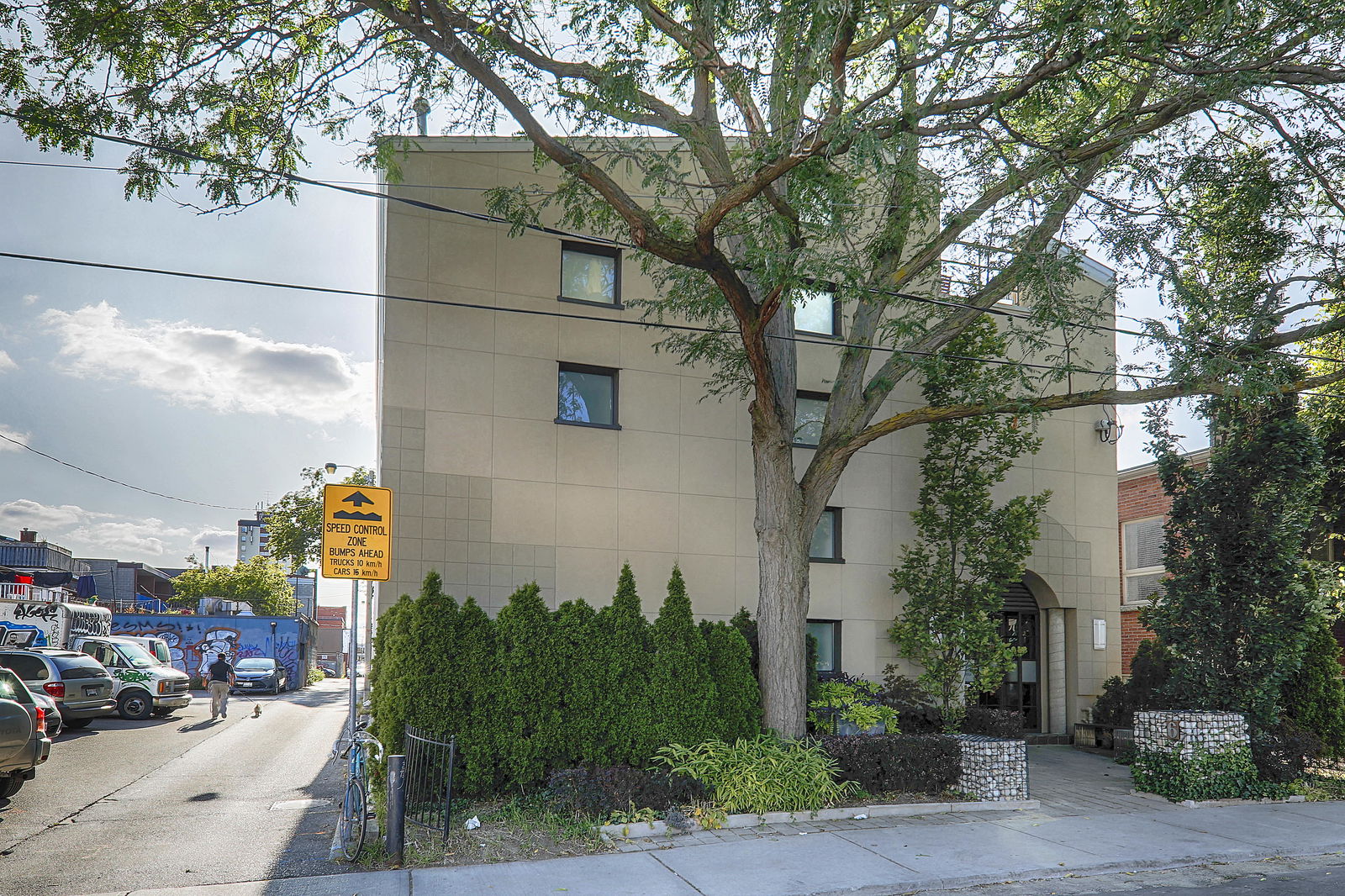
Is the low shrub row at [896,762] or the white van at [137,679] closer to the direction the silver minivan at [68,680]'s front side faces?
the white van

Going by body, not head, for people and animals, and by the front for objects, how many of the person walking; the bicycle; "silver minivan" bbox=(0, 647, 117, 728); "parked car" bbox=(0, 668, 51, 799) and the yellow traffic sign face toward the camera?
2

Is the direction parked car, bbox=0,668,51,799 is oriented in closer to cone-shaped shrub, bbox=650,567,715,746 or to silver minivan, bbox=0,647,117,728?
the silver minivan

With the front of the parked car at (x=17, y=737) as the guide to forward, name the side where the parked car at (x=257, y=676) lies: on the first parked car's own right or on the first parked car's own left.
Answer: on the first parked car's own right
